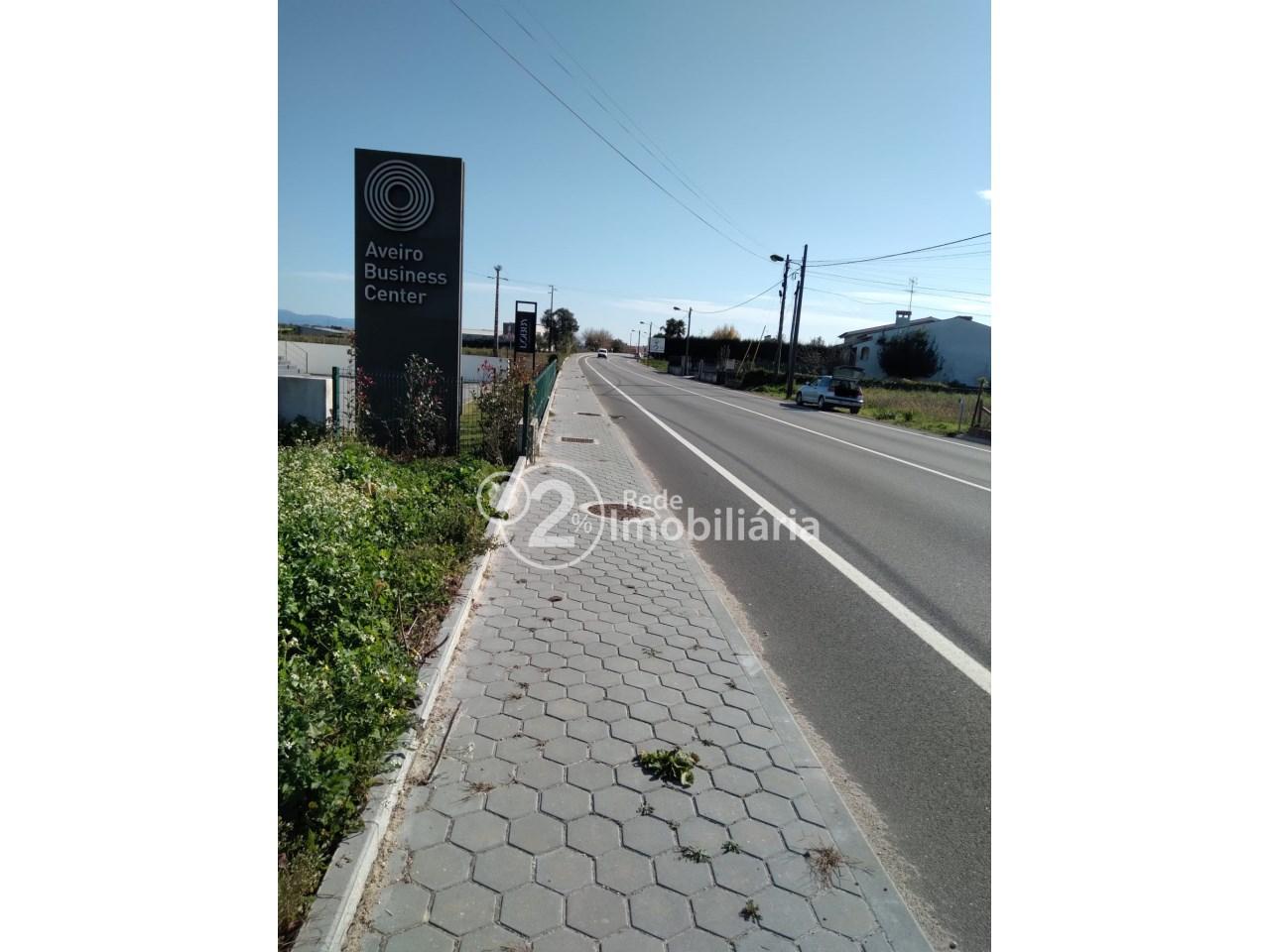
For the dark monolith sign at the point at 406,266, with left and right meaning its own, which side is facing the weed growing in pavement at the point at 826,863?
front

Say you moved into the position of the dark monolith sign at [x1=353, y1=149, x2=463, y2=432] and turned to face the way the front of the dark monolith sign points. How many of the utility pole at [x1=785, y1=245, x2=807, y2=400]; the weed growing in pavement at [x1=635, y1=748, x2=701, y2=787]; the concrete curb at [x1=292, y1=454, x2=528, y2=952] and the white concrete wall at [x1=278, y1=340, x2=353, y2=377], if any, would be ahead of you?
2

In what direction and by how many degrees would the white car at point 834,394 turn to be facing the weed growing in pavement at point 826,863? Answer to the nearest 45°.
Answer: approximately 135° to its left

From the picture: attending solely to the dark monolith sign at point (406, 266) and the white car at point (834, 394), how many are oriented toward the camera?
1

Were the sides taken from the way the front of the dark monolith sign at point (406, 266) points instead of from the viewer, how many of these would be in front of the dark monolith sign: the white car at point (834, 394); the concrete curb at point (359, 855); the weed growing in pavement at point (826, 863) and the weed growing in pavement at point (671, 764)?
3

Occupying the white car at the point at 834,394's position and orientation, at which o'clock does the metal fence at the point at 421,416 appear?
The metal fence is roughly at 8 o'clock from the white car.

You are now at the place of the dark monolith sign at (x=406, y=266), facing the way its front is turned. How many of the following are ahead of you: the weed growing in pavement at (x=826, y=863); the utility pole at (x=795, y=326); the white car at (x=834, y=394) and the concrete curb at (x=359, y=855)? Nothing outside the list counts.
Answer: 2

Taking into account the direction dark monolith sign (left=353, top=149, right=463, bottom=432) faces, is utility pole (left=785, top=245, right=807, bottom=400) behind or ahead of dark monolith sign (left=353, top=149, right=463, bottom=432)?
behind

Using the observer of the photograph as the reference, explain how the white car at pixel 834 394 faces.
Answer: facing away from the viewer and to the left of the viewer

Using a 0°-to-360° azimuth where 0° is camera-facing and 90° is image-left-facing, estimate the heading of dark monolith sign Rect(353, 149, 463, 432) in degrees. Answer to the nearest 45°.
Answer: approximately 0°

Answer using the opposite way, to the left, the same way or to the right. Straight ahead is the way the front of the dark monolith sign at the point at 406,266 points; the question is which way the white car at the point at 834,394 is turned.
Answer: the opposite way

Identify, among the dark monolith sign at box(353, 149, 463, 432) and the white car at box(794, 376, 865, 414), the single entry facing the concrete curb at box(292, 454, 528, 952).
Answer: the dark monolith sign

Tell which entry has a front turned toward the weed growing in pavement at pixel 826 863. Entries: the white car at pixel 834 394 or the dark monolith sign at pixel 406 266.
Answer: the dark monolith sign

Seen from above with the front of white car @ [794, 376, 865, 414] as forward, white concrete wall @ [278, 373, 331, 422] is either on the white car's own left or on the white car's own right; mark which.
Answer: on the white car's own left

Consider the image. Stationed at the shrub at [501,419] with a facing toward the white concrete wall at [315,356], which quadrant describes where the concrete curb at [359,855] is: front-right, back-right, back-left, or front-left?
back-left
